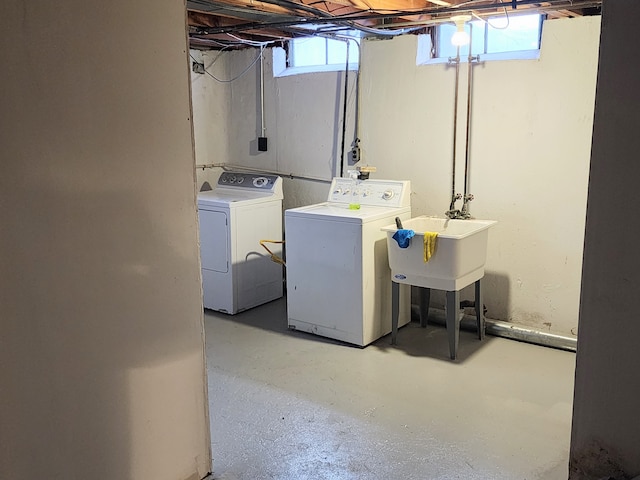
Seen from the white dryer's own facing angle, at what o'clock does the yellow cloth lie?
The yellow cloth is roughly at 9 o'clock from the white dryer.

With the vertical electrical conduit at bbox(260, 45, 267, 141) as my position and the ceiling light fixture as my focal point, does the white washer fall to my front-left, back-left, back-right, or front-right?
front-right

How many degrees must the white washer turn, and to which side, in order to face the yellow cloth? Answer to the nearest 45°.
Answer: approximately 90° to its left

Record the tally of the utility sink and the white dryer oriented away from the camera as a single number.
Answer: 0

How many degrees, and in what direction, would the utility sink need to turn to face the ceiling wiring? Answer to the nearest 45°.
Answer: approximately 90° to its right

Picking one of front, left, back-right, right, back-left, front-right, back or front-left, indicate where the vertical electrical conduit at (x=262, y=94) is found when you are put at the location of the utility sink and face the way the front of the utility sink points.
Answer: right

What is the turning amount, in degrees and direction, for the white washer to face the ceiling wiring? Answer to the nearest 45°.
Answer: approximately 90° to its right

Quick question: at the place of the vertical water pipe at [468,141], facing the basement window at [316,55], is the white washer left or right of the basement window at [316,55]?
left

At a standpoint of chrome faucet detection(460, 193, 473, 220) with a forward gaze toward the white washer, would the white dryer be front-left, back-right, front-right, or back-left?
front-right

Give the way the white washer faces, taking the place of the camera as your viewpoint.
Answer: facing the viewer and to the left of the viewer

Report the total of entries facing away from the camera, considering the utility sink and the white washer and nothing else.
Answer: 0

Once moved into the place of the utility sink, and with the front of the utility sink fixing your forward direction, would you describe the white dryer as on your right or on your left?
on your right

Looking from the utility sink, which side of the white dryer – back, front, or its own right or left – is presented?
left
